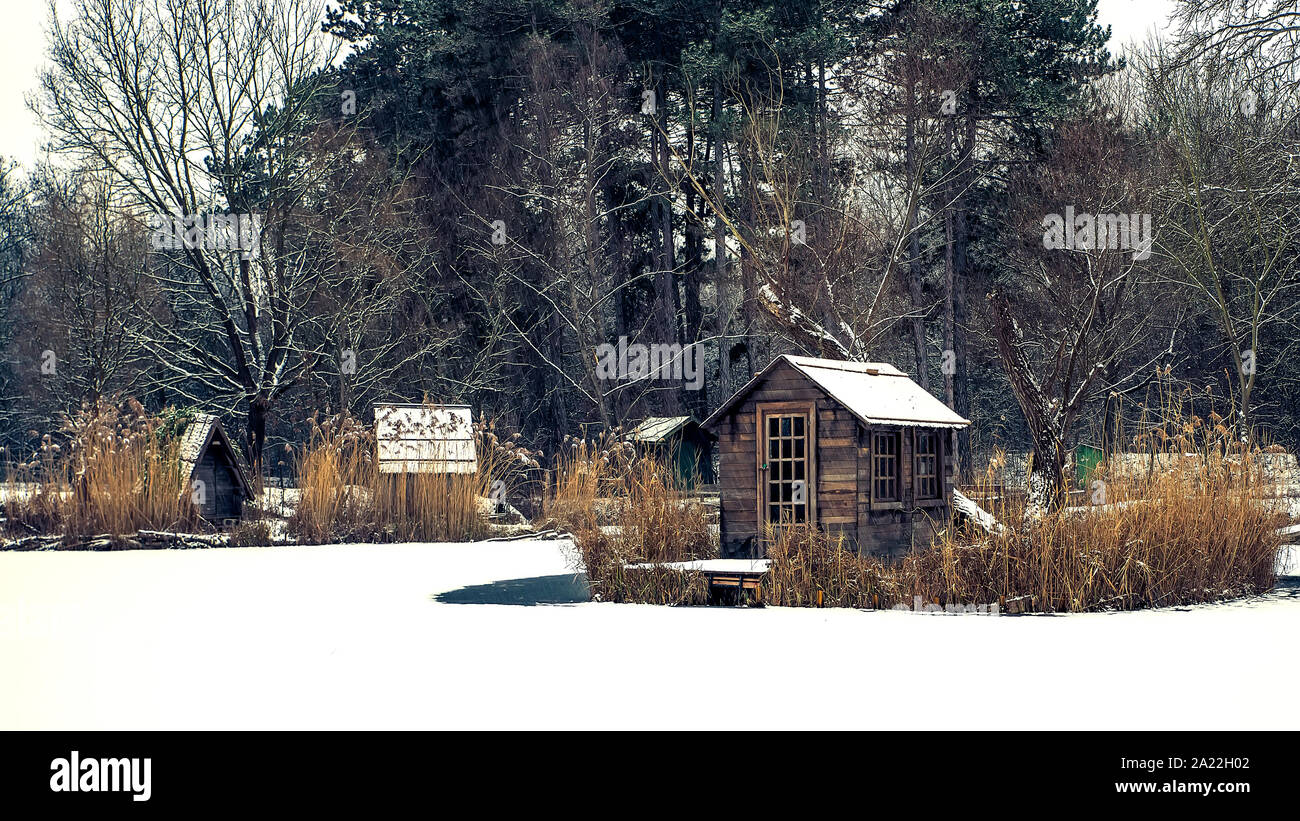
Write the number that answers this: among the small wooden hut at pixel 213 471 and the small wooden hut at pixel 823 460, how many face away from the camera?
0

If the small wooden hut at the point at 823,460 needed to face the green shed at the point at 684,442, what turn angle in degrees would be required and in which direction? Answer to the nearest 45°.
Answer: approximately 135° to its right

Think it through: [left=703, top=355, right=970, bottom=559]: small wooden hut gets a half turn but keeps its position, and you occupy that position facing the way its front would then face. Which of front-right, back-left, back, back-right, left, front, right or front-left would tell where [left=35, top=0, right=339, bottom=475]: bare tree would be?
left

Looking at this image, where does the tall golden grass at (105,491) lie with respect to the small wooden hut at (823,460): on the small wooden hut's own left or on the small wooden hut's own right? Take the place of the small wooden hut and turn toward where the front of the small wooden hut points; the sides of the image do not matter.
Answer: on the small wooden hut's own right

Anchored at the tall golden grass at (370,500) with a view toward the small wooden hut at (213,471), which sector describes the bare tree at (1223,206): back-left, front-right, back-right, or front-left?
back-right

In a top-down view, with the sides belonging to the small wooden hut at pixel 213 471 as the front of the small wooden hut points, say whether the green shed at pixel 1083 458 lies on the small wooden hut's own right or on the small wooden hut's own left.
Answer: on the small wooden hut's own left

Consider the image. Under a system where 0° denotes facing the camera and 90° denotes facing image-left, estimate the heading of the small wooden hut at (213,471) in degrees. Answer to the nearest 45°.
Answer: approximately 315°

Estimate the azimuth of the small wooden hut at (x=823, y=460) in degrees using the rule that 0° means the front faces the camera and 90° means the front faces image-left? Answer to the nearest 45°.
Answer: approximately 45°
